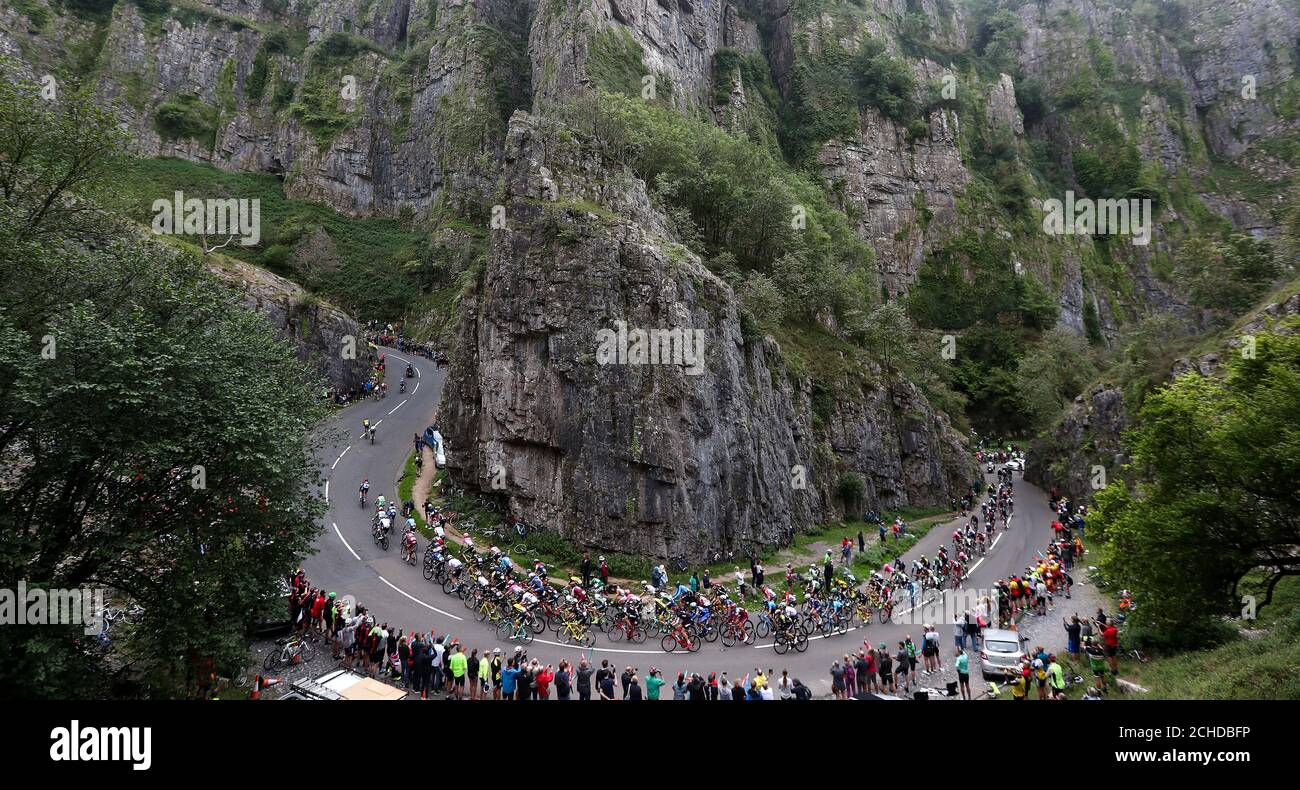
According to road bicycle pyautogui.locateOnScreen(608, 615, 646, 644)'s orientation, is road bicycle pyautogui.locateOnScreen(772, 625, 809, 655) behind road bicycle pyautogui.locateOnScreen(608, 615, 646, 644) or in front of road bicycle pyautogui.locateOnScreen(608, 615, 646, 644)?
behind

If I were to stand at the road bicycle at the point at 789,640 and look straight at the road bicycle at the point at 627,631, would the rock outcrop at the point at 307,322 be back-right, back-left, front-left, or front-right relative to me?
front-right

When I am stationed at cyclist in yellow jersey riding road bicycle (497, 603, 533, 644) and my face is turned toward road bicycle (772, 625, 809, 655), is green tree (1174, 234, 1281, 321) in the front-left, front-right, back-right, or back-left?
front-left

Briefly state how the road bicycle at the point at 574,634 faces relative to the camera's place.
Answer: facing to the left of the viewer

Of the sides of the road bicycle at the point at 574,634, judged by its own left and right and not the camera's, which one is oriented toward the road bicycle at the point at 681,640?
back

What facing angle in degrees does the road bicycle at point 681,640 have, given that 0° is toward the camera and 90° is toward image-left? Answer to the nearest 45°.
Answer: approximately 90°

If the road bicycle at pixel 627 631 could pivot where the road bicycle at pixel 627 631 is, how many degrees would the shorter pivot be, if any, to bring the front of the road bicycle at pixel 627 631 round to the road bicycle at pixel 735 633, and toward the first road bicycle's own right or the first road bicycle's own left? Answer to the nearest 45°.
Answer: approximately 180°

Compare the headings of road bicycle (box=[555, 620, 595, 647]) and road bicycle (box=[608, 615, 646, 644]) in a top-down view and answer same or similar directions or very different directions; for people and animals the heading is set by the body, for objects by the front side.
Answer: same or similar directions

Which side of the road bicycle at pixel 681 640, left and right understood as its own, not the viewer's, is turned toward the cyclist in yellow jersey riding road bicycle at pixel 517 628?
front

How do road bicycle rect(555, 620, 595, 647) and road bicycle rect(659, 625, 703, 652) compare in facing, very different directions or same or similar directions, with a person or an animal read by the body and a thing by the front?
same or similar directions

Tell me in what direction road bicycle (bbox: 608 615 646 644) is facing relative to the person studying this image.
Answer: facing to the left of the viewer

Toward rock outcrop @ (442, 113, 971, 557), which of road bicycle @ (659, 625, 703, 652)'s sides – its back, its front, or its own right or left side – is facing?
right

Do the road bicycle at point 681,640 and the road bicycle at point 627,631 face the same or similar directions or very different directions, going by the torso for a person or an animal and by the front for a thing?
same or similar directions

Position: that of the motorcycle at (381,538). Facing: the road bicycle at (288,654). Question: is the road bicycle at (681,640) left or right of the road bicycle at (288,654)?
left
